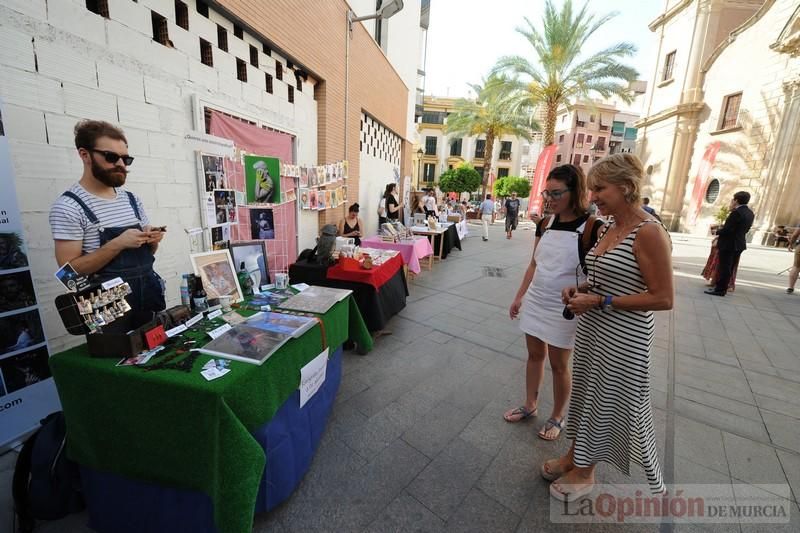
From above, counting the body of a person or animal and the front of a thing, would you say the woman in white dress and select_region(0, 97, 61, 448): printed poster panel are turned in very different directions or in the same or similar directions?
very different directions

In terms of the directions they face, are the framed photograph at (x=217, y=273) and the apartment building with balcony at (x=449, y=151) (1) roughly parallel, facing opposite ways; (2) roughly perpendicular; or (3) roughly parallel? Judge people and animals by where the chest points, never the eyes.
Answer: roughly perpendicular

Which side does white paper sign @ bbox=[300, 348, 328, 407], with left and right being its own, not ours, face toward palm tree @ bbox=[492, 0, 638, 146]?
left

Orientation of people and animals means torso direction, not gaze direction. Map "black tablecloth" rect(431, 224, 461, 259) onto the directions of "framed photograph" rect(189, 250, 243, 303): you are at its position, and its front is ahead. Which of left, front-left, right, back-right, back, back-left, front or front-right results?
left

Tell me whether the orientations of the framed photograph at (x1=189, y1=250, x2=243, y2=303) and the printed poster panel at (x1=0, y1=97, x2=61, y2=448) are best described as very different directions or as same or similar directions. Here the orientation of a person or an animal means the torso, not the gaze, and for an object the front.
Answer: same or similar directions

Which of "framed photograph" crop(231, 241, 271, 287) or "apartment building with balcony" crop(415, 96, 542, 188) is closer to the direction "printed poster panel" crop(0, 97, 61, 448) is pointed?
the framed photograph

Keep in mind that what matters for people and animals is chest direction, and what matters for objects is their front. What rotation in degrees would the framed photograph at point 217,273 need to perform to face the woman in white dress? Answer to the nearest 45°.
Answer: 0° — it already faces them

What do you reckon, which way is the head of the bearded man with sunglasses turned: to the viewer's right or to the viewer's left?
to the viewer's right

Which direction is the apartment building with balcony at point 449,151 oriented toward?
toward the camera

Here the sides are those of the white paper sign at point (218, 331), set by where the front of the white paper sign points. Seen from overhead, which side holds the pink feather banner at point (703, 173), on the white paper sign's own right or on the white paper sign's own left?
on the white paper sign's own left

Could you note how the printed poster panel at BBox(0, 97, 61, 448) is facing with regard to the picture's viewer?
facing the viewer and to the right of the viewer

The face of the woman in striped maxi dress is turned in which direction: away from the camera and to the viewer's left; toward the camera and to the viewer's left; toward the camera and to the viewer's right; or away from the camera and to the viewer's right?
toward the camera and to the viewer's left

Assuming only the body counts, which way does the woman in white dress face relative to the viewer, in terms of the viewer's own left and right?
facing the viewer and to the left of the viewer

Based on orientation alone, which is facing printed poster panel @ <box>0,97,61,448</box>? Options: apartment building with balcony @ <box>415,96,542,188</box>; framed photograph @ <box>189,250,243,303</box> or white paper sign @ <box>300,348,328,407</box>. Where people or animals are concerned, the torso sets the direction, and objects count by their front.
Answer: the apartment building with balcony
